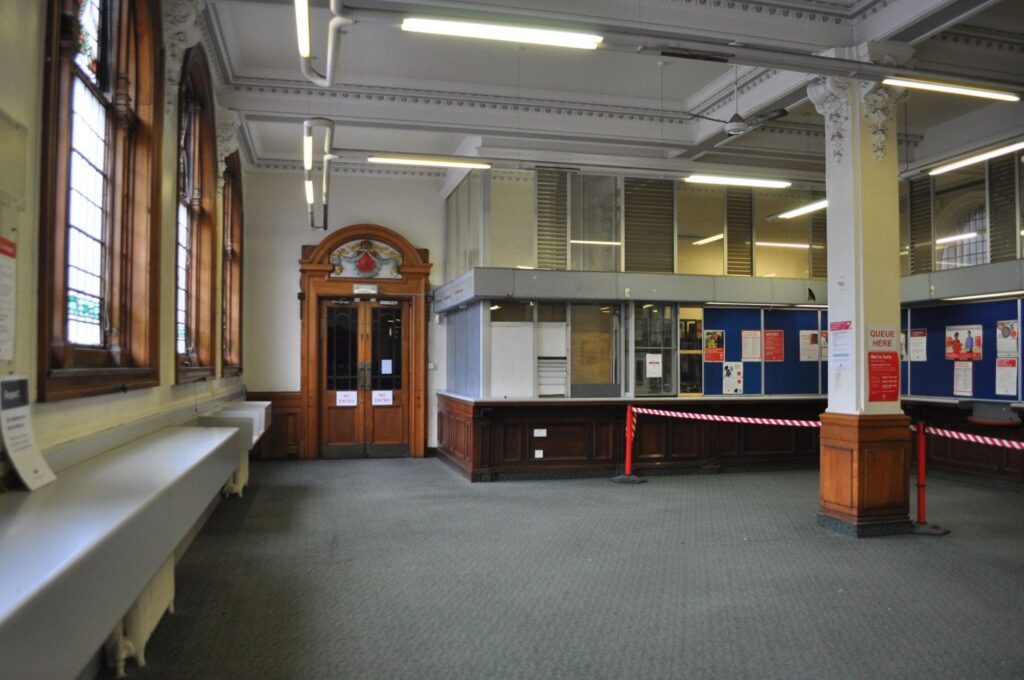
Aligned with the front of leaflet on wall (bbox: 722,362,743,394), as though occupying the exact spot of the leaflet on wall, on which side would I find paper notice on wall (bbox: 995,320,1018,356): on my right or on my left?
on my left

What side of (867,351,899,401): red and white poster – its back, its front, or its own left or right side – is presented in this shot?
front

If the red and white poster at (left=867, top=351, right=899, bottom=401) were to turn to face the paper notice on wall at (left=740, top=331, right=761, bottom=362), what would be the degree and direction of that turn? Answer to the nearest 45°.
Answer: approximately 135° to its right

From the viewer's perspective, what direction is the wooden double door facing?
toward the camera

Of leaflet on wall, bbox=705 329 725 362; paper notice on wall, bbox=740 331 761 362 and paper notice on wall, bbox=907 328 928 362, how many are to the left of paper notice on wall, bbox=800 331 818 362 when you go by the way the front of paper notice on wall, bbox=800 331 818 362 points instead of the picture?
1

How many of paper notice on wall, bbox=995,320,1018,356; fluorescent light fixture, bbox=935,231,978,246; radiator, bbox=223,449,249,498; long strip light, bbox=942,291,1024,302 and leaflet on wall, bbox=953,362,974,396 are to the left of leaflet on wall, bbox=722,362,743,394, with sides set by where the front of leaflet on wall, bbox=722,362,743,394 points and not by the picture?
4

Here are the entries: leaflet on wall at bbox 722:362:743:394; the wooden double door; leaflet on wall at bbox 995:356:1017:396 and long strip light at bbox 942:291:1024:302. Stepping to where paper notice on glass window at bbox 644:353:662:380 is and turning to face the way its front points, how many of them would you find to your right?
1

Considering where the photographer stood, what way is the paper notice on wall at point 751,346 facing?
facing the viewer

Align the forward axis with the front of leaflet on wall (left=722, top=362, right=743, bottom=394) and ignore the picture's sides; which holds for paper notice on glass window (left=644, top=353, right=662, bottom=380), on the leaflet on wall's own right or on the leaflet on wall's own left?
on the leaflet on wall's own right

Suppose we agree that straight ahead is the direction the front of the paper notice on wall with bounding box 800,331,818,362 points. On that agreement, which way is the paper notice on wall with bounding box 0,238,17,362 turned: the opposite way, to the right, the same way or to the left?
to the left

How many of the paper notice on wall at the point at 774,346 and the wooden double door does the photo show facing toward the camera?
2

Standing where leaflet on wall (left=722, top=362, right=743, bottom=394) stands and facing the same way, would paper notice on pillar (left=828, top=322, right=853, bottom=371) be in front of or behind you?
in front

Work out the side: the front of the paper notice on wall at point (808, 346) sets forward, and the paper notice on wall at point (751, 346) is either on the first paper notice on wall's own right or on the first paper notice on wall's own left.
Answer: on the first paper notice on wall's own right

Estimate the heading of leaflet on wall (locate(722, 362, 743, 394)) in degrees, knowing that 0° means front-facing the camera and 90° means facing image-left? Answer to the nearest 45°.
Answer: approximately 0°

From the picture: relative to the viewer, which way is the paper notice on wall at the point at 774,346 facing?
toward the camera

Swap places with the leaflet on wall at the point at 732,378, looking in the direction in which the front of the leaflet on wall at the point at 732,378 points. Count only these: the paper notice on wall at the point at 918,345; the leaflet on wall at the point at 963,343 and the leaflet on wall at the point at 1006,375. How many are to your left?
3
